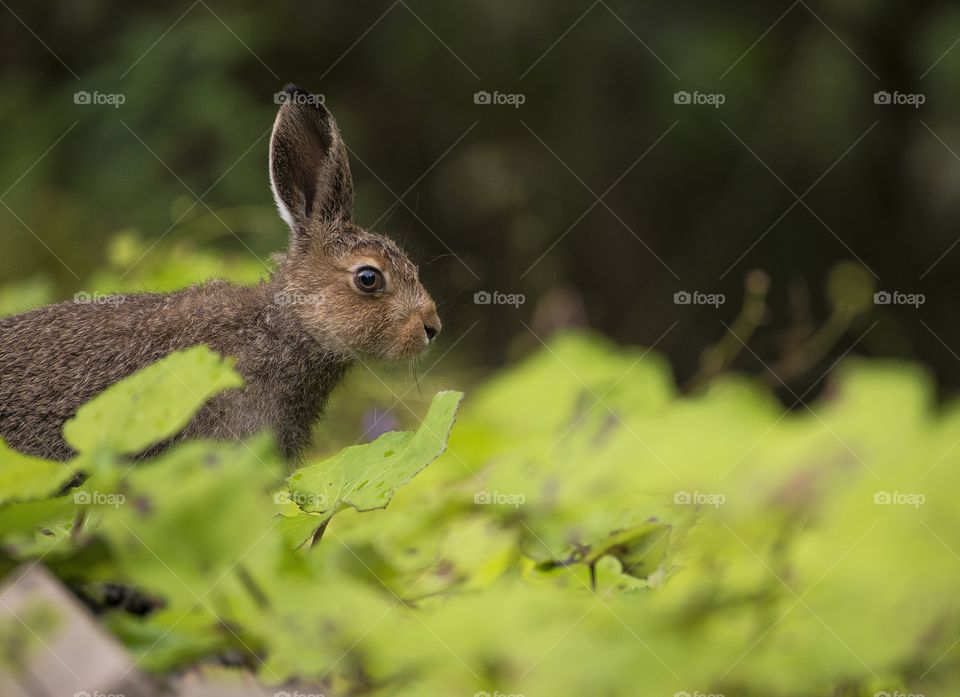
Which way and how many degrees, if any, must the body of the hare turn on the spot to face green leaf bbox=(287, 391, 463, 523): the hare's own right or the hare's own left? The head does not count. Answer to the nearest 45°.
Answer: approximately 90° to the hare's own right

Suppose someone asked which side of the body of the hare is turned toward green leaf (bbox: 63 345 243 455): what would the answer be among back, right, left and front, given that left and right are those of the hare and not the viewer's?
right

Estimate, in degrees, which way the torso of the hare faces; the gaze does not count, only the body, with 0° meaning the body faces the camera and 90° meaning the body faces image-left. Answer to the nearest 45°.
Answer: approximately 270°
